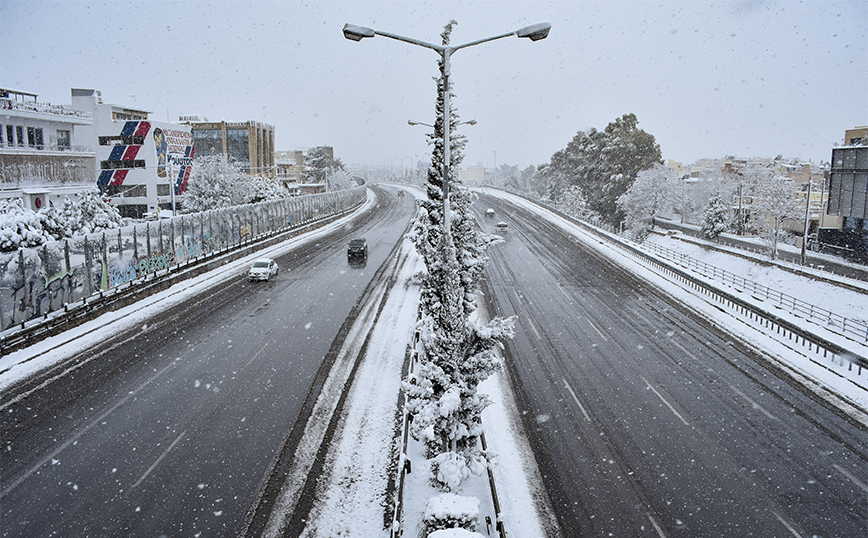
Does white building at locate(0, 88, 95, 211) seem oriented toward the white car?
yes

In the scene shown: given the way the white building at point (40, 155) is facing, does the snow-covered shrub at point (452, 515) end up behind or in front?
in front

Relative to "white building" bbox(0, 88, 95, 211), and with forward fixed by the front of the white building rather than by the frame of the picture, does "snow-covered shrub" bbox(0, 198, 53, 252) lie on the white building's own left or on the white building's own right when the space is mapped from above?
on the white building's own right

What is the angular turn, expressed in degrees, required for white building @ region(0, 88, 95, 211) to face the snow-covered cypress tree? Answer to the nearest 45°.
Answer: approximately 45° to its right

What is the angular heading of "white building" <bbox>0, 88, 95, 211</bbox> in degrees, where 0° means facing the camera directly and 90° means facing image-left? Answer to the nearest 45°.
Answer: approximately 315°

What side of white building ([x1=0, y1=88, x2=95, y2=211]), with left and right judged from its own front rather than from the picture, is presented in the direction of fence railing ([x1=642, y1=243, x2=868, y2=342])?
front

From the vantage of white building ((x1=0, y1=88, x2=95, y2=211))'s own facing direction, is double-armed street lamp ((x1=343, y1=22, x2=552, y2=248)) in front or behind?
in front

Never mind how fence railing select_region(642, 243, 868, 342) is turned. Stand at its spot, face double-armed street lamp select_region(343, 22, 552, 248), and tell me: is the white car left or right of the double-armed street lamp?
right

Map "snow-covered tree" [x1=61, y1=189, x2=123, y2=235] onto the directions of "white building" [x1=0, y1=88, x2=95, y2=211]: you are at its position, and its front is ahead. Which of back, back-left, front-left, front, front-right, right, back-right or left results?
front-right
